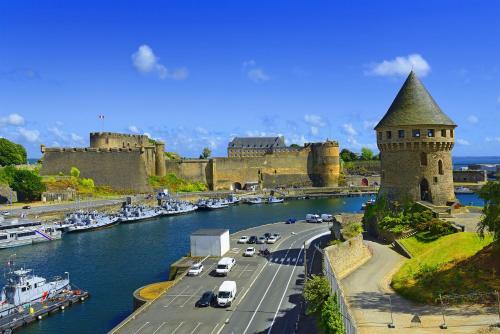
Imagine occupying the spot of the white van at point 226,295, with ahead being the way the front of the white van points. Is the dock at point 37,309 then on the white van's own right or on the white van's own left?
on the white van's own right

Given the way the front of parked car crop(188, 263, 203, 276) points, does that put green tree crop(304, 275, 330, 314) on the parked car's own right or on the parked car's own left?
on the parked car's own left

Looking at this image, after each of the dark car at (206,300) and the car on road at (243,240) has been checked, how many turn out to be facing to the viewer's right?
0

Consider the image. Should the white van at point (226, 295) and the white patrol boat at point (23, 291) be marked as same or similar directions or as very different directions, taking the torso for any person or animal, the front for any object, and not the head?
very different directions

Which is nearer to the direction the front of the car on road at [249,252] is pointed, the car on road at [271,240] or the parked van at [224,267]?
the parked van

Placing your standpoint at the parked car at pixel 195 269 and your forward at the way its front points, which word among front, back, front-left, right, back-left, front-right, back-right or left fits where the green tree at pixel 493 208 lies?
left

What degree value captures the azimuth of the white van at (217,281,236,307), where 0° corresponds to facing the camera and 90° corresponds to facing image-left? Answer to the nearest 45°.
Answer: approximately 45°
